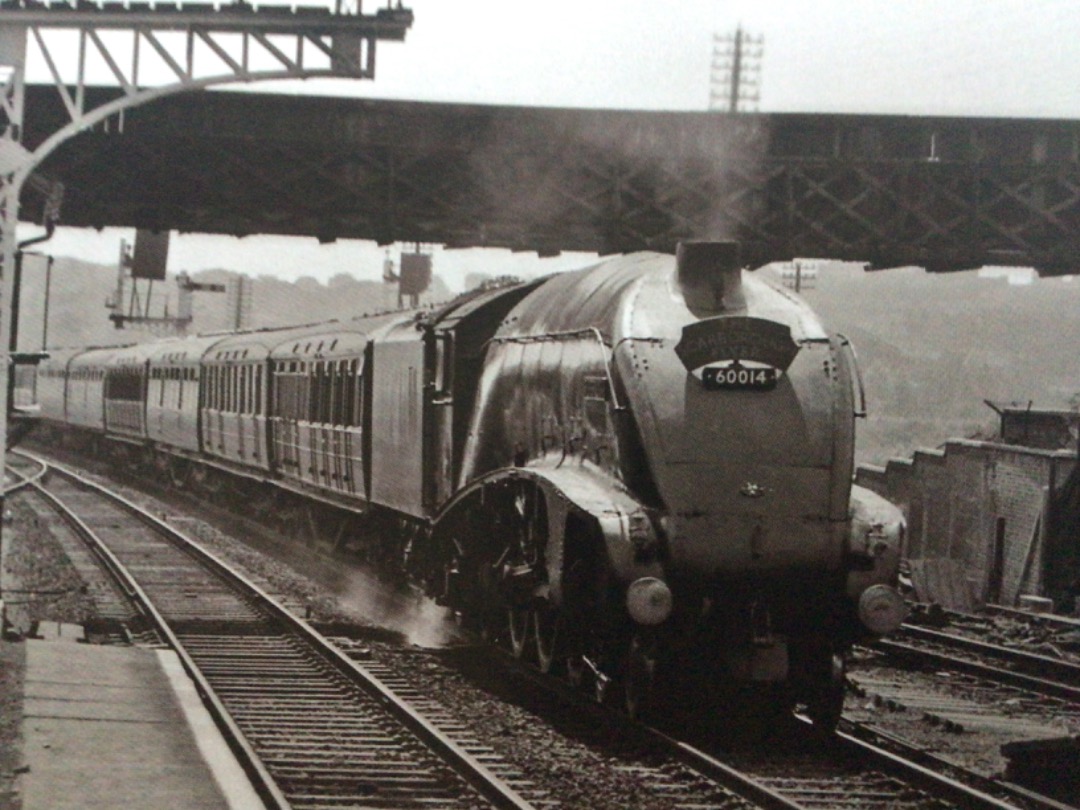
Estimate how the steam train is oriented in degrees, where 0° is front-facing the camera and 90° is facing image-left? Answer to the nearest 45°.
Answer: approximately 315°

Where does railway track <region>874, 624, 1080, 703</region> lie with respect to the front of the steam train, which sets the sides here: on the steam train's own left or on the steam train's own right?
on the steam train's own left

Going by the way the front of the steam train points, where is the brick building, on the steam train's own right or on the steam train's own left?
on the steam train's own left

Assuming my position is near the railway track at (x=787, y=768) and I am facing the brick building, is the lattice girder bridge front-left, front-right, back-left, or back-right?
front-left
